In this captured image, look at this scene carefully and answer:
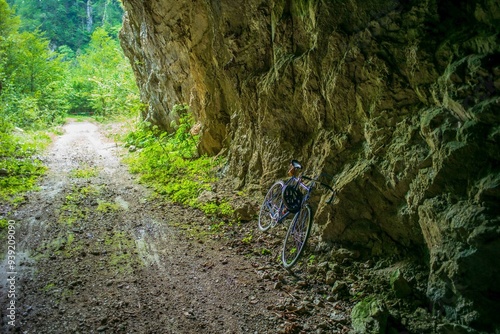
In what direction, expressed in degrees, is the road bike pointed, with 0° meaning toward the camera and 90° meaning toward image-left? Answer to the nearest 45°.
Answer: approximately 315°

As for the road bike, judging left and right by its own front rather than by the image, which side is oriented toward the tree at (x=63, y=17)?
back
